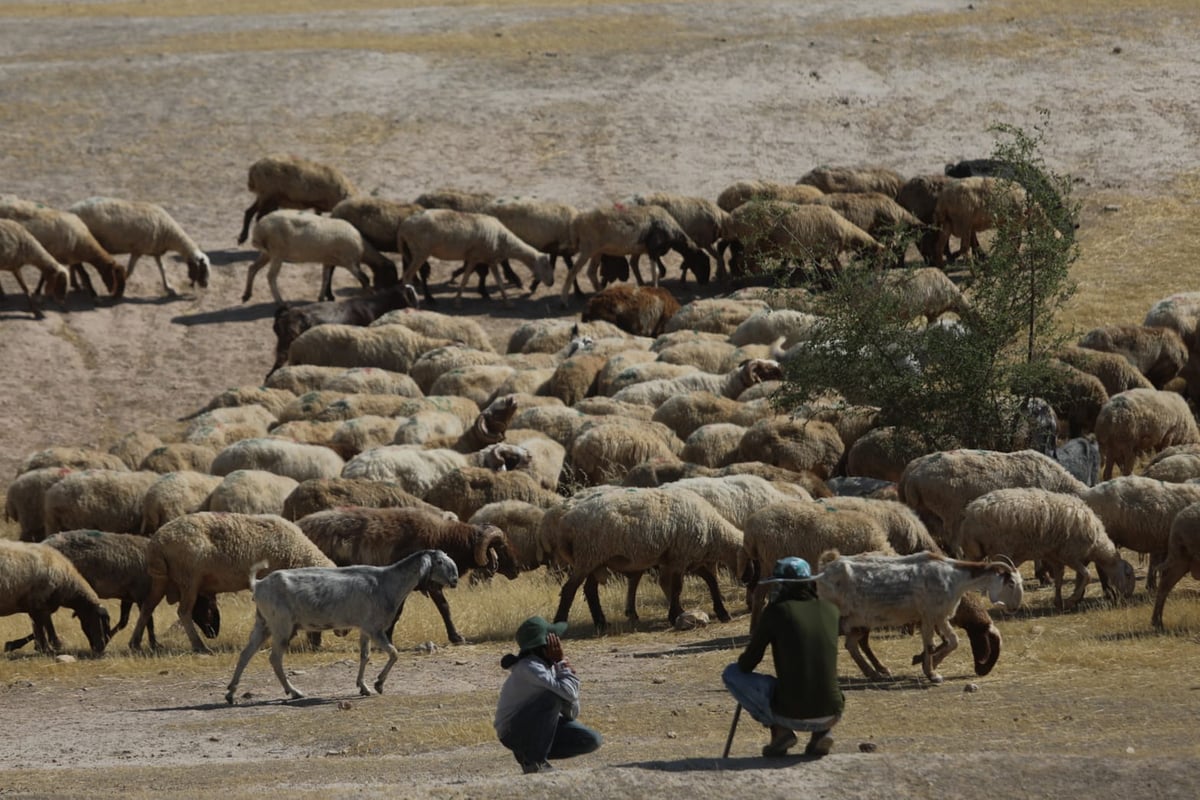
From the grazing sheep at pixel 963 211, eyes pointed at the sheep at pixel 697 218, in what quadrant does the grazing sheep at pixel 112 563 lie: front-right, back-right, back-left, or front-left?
front-left

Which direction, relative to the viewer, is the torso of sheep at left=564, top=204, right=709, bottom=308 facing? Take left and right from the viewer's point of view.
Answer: facing to the right of the viewer

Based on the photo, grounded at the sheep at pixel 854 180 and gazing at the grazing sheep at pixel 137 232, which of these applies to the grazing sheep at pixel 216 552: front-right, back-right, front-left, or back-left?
front-left

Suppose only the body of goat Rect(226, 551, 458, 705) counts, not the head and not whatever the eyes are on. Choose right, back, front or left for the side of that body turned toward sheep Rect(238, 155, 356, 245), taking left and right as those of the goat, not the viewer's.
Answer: left

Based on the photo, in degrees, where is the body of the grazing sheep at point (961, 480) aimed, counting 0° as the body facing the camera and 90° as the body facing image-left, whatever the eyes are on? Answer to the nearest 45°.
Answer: approximately 270°

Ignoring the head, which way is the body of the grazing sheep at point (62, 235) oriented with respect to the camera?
to the viewer's right

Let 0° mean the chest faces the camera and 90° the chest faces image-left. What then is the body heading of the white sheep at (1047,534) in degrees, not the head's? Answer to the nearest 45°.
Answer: approximately 270°

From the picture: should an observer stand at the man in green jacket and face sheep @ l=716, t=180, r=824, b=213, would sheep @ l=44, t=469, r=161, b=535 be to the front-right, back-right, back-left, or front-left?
front-left

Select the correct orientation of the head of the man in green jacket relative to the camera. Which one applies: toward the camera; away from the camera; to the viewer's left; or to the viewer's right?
away from the camera

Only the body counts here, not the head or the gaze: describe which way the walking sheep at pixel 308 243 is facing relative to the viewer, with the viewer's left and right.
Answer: facing to the right of the viewer

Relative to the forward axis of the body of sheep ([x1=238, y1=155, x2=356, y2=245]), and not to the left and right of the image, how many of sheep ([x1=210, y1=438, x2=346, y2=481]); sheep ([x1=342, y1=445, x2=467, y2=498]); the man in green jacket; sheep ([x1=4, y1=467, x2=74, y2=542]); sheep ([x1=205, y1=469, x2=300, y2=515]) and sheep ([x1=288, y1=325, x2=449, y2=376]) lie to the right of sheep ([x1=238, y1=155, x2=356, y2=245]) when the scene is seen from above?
6

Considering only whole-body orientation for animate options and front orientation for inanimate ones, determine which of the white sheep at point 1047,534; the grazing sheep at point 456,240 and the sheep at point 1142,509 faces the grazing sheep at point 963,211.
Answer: the grazing sheep at point 456,240
